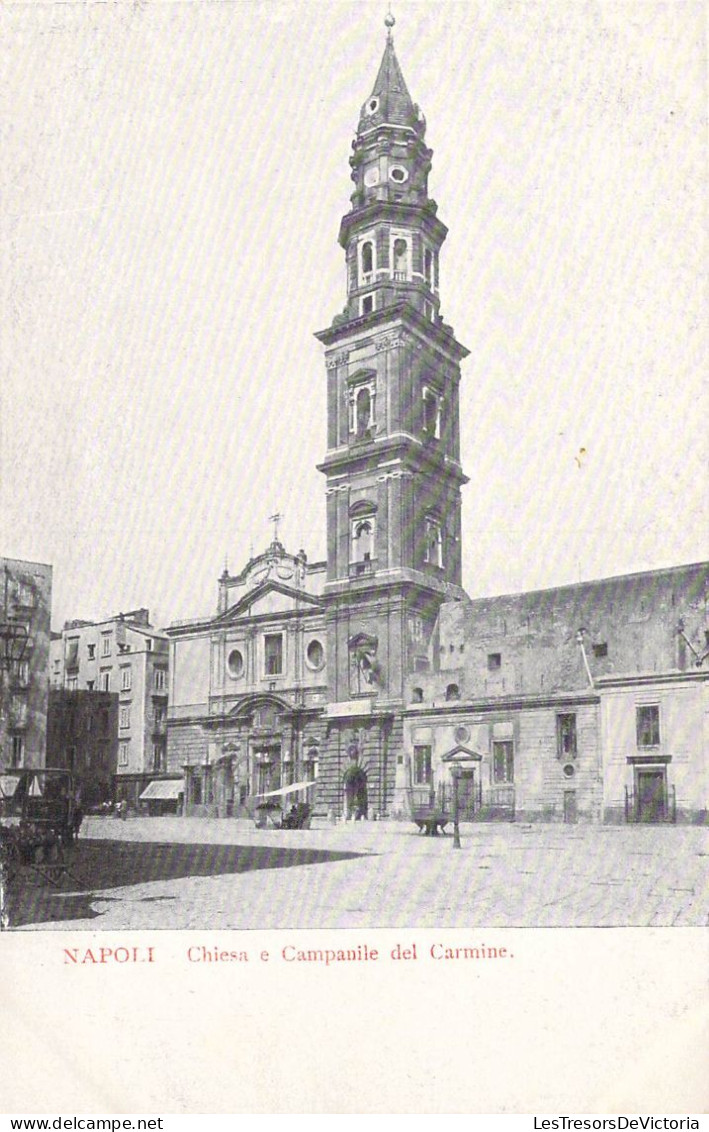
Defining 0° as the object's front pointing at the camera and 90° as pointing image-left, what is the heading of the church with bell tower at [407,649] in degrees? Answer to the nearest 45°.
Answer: approximately 45°
